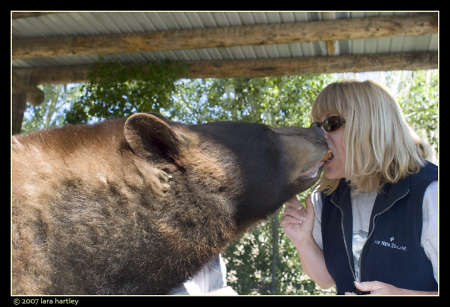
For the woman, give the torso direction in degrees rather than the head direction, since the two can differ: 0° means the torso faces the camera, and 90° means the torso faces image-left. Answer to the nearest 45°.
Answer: approximately 45°

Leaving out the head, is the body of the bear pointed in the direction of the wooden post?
no

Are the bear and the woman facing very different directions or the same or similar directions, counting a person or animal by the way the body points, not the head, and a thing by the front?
very different directions

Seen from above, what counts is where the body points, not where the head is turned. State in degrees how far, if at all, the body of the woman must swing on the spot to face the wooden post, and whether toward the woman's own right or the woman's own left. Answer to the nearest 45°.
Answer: approximately 90° to the woman's own right

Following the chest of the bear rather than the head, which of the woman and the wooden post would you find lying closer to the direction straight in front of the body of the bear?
the woman

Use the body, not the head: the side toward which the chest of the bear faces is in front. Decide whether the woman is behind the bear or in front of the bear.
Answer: in front

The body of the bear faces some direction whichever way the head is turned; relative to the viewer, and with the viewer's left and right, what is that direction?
facing to the right of the viewer

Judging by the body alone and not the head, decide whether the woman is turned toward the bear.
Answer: yes

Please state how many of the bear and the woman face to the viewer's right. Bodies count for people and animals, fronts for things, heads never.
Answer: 1
